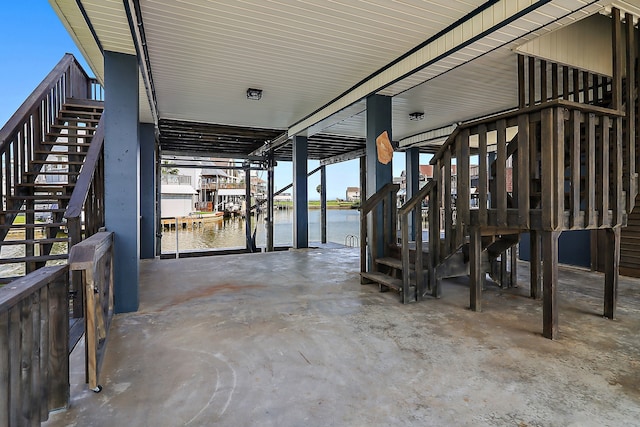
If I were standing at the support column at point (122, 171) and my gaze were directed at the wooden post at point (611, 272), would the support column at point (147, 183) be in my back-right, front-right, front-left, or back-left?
back-left

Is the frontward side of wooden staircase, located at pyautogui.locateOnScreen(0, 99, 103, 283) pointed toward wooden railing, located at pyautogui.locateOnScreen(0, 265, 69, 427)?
yes

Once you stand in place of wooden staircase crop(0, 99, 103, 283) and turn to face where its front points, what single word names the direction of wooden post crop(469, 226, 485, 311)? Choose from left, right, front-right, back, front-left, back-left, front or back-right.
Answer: front-left

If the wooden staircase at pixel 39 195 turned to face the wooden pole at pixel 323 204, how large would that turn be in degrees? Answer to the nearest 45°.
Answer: approximately 135° to its left

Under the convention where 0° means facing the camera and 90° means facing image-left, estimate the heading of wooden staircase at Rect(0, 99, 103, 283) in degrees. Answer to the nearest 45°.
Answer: approximately 0°

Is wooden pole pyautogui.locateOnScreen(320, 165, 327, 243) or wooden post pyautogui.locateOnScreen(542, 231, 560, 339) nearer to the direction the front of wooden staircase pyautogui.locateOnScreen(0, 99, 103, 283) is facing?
the wooden post

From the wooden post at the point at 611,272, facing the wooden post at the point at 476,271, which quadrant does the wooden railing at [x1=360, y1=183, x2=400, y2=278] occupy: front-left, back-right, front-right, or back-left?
front-right
